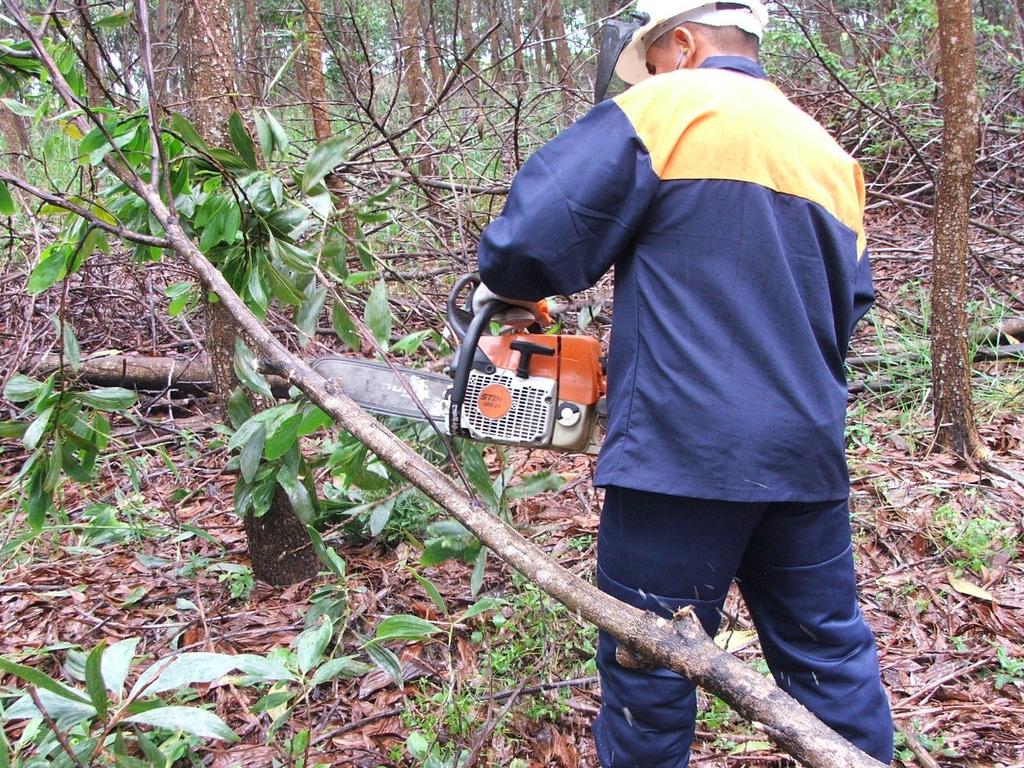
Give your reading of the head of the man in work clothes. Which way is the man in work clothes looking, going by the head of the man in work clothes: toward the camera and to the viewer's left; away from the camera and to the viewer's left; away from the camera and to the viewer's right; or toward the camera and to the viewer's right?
away from the camera and to the viewer's left

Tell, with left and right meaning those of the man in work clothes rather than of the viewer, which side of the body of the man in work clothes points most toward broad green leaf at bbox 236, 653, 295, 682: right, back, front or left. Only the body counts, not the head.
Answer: left

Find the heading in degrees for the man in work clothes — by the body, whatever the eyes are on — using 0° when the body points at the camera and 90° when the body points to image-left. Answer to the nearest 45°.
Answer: approximately 135°

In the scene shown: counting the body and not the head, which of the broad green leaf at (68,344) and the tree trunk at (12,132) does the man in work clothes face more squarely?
the tree trunk

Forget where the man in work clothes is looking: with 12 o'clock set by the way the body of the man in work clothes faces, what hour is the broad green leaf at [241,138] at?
The broad green leaf is roughly at 11 o'clock from the man in work clothes.

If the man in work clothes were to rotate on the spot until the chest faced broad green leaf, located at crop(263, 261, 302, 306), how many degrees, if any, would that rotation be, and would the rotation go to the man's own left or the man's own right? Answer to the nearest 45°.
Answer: approximately 45° to the man's own left

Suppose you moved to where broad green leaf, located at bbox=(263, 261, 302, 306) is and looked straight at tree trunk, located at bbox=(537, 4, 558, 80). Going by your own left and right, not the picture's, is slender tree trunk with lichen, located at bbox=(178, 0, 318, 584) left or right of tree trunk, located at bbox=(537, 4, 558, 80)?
left

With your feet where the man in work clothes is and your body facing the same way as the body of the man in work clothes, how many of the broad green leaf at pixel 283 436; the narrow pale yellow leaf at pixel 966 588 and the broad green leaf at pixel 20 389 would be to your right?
1

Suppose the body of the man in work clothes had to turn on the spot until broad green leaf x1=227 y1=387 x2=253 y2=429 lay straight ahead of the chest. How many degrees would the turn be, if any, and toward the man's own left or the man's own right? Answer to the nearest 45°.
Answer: approximately 45° to the man's own left

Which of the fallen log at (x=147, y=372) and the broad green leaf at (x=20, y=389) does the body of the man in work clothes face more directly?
the fallen log

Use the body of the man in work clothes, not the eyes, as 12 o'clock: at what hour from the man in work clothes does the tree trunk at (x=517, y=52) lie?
The tree trunk is roughly at 1 o'clock from the man in work clothes.

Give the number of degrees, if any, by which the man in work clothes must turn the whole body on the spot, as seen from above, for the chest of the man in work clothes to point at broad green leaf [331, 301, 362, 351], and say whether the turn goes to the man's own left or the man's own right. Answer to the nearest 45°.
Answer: approximately 45° to the man's own left
